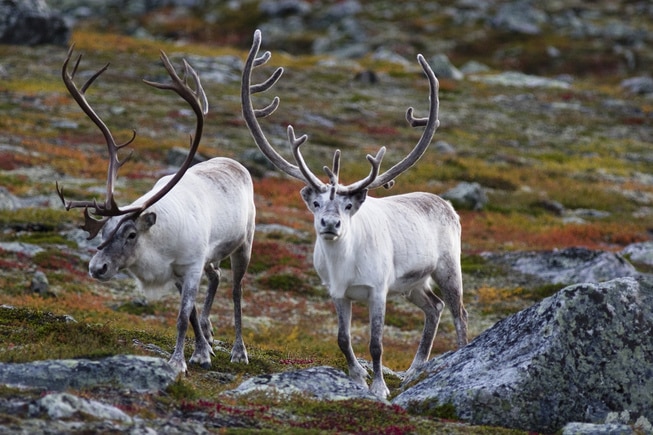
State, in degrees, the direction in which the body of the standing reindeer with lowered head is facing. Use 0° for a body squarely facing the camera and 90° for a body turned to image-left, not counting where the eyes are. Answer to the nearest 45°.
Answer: approximately 45°

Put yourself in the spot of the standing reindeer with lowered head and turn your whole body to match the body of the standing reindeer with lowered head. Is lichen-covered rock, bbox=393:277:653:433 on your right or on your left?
on your left

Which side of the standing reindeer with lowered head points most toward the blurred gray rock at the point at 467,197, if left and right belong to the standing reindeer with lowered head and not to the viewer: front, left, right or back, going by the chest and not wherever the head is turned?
back

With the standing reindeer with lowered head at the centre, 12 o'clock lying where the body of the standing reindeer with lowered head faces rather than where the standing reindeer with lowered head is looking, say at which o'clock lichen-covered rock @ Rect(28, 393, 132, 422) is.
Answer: The lichen-covered rock is roughly at 11 o'clock from the standing reindeer with lowered head.

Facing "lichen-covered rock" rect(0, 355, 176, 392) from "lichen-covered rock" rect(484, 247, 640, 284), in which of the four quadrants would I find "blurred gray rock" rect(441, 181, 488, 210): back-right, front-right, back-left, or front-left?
back-right

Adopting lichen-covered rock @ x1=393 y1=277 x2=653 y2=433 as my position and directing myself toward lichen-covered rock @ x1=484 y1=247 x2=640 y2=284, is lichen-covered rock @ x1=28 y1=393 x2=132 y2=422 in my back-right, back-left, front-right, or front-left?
back-left

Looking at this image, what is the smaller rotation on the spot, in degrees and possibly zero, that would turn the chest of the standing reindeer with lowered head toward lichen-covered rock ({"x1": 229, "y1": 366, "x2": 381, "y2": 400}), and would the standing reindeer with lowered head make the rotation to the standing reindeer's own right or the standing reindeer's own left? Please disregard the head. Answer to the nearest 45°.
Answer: approximately 90° to the standing reindeer's own left

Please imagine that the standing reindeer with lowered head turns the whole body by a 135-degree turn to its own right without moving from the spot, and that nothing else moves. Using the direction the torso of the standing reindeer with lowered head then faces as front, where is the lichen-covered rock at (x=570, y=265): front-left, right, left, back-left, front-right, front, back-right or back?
front-right
